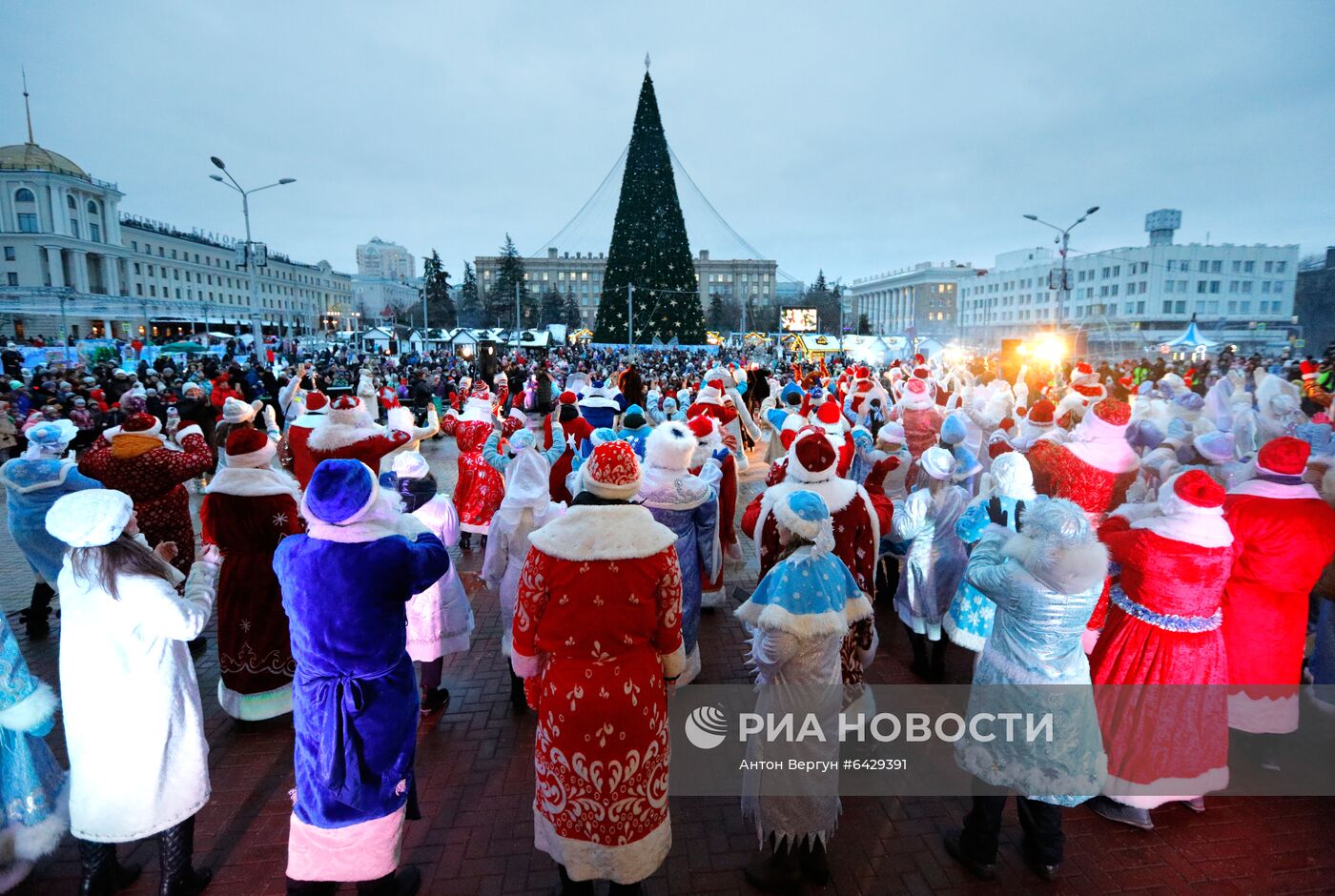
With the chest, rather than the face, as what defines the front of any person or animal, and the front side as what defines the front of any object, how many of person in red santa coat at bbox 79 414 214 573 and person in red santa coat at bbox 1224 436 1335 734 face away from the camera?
2

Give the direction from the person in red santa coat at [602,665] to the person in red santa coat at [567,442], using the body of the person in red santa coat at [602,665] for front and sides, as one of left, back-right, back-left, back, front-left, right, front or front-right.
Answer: front

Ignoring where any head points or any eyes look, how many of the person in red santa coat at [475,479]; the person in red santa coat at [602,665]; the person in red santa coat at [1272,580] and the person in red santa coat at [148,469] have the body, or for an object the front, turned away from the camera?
4

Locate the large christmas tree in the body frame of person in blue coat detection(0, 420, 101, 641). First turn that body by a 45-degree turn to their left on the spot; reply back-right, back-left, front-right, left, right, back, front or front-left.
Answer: front-right

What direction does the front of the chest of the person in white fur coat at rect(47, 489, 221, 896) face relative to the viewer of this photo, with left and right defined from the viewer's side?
facing away from the viewer and to the right of the viewer

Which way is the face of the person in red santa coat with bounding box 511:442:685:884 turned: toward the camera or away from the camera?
away from the camera

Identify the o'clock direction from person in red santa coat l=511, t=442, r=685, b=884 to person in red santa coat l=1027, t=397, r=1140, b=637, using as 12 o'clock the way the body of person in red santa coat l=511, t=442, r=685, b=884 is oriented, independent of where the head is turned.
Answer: person in red santa coat l=1027, t=397, r=1140, b=637 is roughly at 2 o'clock from person in red santa coat l=511, t=442, r=685, b=884.

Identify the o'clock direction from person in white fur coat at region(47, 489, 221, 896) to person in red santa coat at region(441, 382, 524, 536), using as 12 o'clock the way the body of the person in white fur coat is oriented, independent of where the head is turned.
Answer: The person in red santa coat is roughly at 12 o'clock from the person in white fur coat.

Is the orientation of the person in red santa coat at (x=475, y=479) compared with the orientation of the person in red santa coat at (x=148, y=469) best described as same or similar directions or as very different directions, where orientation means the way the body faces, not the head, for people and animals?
same or similar directions

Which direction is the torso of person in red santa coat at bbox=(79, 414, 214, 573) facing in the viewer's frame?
away from the camera

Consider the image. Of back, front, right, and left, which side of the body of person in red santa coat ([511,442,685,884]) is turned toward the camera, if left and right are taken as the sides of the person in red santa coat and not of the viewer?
back

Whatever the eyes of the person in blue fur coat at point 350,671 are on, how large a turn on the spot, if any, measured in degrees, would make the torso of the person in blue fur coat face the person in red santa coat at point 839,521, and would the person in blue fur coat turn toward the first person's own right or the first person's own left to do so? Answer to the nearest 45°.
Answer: approximately 45° to the first person's own right

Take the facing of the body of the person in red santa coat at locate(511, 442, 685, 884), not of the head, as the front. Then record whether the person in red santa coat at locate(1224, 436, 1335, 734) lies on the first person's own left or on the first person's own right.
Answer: on the first person's own right

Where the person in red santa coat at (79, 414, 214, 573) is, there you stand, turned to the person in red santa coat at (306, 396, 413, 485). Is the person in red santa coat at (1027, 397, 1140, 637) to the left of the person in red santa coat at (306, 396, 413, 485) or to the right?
right

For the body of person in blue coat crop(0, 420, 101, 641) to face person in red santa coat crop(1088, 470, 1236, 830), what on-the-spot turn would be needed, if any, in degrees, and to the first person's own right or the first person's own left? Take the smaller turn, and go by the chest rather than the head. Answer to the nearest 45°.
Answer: approximately 90° to the first person's own right
